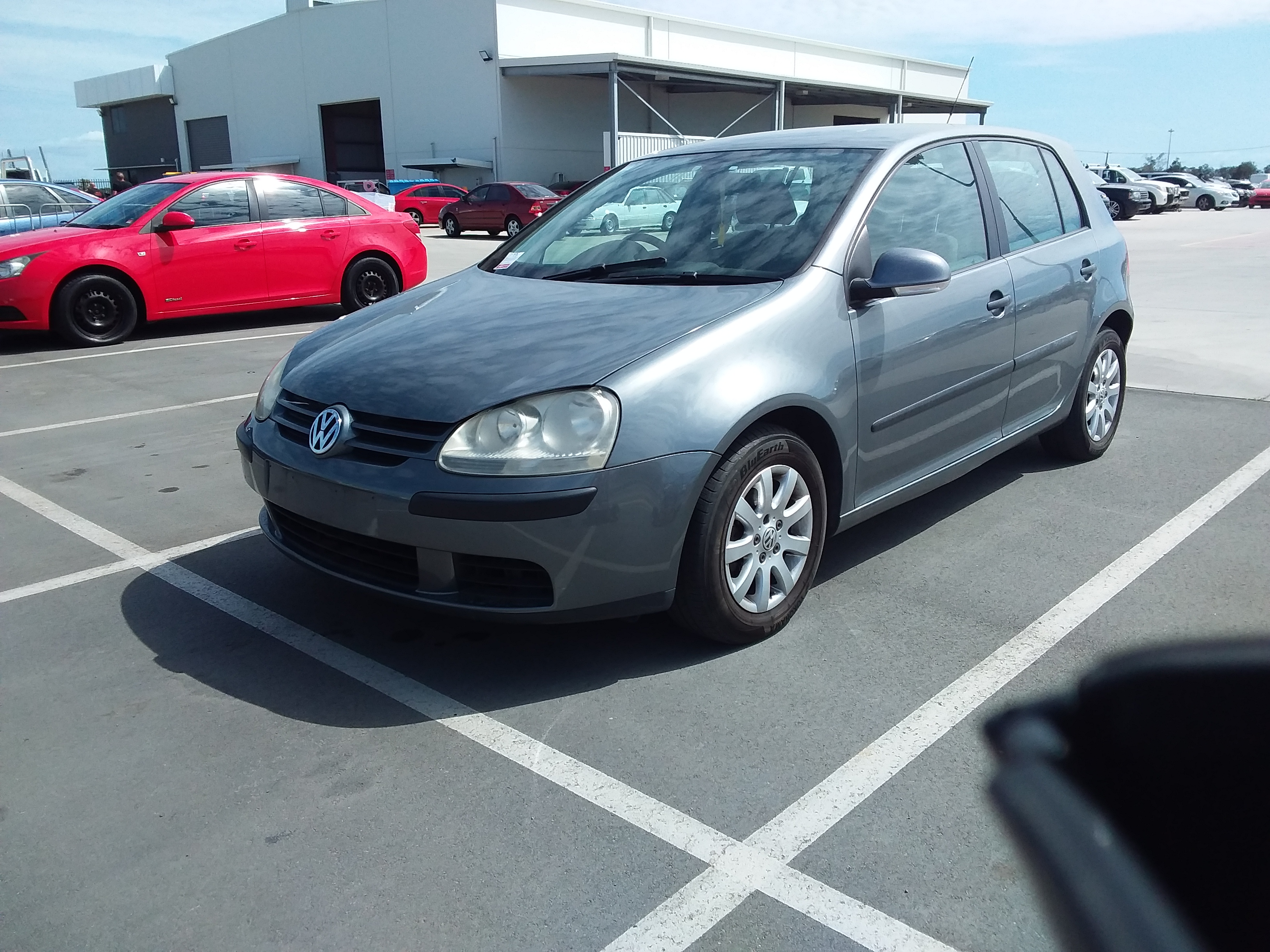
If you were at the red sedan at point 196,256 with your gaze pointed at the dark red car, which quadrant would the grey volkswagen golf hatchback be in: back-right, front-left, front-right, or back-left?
back-right

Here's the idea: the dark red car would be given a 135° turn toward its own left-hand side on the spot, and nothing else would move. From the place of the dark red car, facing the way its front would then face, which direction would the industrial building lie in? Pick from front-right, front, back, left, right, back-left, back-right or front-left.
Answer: back

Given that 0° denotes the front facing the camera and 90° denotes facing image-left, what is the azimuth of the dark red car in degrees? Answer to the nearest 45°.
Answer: approximately 135°

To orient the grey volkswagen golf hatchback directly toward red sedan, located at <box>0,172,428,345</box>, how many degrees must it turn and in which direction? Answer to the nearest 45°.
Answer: approximately 90° to its right

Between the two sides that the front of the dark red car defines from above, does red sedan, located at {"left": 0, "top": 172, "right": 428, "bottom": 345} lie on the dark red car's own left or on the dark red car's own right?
on the dark red car's own left

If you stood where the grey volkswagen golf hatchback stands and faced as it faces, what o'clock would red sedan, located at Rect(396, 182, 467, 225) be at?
The red sedan is roughly at 4 o'clock from the grey volkswagen golf hatchback.

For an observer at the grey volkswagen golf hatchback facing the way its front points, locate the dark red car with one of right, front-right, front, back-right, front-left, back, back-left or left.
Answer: back-right

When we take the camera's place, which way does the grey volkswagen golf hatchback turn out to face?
facing the viewer and to the left of the viewer

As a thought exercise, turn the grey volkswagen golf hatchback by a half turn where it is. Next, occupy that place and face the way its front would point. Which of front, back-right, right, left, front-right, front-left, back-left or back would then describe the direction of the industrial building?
front-left

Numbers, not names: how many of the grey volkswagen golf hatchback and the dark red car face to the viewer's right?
0
